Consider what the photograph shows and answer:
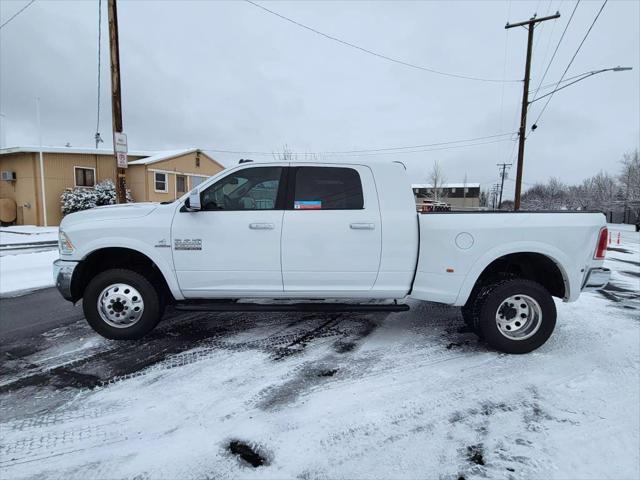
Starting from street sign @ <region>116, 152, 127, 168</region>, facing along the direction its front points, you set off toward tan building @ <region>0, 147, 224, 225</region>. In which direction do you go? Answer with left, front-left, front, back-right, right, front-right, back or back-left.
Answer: back

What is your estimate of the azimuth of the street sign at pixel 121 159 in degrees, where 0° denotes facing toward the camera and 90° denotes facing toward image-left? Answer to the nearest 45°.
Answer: approximately 0°

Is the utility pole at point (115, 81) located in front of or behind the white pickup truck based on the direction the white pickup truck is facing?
in front

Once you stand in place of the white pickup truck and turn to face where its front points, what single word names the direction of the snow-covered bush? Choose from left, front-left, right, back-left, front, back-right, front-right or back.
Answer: front-right

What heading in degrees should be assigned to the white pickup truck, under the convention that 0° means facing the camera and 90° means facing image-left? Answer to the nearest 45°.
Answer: approximately 90°

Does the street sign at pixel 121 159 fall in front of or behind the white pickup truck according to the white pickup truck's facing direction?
in front

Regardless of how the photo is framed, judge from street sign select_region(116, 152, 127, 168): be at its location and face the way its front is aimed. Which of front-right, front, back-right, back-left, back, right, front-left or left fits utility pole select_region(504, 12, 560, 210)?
left

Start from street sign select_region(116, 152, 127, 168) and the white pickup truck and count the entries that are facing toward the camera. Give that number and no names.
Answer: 1
